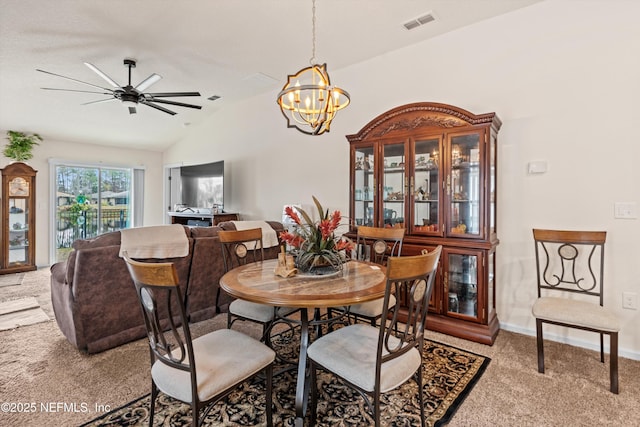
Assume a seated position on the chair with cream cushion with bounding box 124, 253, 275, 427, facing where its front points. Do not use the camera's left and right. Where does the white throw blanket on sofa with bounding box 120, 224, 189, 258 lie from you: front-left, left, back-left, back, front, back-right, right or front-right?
front-left

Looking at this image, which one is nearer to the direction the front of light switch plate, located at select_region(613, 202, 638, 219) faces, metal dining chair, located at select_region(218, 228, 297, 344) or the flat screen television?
the metal dining chair

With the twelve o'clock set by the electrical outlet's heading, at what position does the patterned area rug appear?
The patterned area rug is roughly at 1 o'clock from the electrical outlet.

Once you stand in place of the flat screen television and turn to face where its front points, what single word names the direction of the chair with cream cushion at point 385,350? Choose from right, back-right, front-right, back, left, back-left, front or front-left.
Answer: front-left

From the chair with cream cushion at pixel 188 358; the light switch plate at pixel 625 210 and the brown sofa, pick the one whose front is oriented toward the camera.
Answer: the light switch plate

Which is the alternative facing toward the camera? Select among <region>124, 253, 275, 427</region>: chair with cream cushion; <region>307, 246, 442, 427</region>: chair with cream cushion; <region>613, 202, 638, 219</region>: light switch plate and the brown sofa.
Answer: the light switch plate

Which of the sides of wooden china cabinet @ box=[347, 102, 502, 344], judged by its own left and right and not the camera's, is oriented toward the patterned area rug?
front

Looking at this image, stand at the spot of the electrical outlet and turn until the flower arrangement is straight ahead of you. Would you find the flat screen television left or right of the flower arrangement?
right

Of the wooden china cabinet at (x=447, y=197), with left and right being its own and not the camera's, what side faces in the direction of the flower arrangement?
front

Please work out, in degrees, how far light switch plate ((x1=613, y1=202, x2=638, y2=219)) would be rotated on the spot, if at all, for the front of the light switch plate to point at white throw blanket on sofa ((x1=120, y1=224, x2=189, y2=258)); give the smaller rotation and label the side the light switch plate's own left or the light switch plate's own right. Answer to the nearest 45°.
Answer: approximately 45° to the light switch plate's own right

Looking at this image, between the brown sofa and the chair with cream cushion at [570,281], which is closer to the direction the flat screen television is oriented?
the brown sofa

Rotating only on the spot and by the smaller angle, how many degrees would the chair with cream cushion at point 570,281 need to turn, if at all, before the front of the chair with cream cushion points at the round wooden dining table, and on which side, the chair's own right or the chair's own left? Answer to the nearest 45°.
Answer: approximately 45° to the chair's own right
